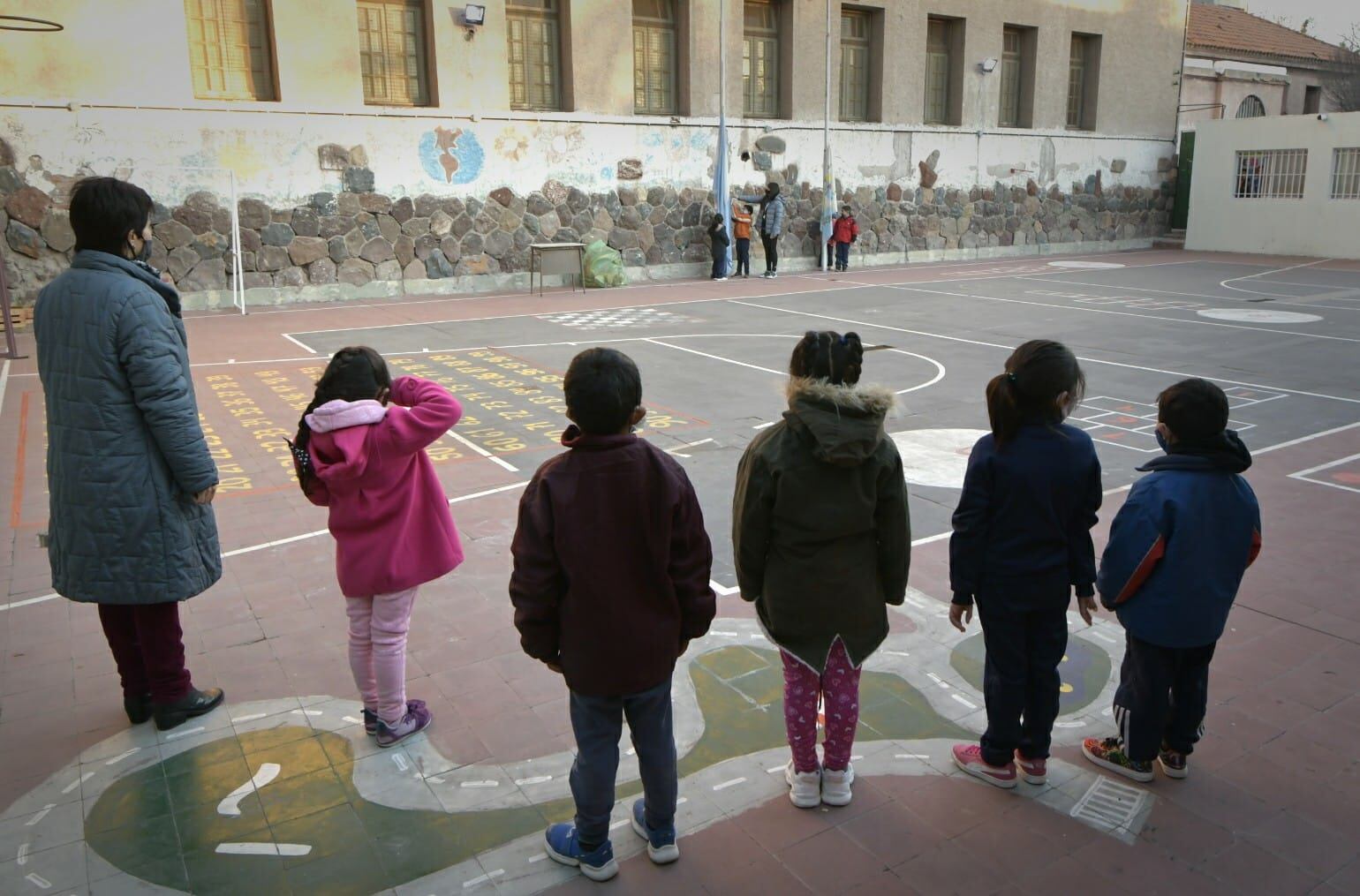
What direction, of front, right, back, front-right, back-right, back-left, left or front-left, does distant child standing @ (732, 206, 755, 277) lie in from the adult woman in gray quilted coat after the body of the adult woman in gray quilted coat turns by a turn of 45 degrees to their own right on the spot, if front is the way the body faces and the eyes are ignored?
front-left

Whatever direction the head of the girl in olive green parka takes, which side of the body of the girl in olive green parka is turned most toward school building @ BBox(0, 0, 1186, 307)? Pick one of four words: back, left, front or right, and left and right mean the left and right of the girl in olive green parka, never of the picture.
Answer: front

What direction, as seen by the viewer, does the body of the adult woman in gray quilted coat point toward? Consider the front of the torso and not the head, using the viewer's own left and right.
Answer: facing away from the viewer and to the right of the viewer

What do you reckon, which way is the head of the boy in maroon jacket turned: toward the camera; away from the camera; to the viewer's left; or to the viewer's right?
away from the camera

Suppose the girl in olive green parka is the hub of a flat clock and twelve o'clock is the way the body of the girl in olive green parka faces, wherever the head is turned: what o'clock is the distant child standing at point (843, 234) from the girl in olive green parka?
The distant child standing is roughly at 12 o'clock from the girl in olive green parka.

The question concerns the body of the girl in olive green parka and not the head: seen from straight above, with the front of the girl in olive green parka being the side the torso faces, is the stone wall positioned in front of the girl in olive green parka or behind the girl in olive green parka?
in front

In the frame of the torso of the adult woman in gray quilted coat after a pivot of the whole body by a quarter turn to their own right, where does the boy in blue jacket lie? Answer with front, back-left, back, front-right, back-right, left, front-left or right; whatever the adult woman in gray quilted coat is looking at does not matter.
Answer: front

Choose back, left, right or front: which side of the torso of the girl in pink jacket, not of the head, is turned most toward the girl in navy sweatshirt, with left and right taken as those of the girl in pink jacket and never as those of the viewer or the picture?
right

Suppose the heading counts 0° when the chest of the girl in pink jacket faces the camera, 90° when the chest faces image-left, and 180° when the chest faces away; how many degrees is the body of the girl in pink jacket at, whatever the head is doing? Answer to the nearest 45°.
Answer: approximately 225°

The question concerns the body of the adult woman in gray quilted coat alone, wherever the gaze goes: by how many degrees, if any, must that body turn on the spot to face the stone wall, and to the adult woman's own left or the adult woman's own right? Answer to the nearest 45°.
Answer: approximately 45° to the adult woman's own left

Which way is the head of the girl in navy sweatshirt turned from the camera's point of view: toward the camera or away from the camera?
away from the camera

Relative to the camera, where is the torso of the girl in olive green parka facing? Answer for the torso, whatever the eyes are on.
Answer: away from the camera

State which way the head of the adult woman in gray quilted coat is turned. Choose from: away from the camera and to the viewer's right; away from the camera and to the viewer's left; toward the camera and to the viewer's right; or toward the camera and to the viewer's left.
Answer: away from the camera and to the viewer's right

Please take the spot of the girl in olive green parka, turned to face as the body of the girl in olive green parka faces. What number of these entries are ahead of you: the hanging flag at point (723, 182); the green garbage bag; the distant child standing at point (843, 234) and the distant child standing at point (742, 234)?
4

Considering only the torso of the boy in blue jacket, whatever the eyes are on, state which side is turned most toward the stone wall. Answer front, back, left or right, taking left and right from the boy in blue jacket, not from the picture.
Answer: front

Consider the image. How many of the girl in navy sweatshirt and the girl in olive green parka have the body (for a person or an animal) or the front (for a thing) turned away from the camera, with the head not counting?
2

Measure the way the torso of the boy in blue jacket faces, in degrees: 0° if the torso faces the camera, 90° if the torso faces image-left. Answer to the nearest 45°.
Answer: approximately 135°
